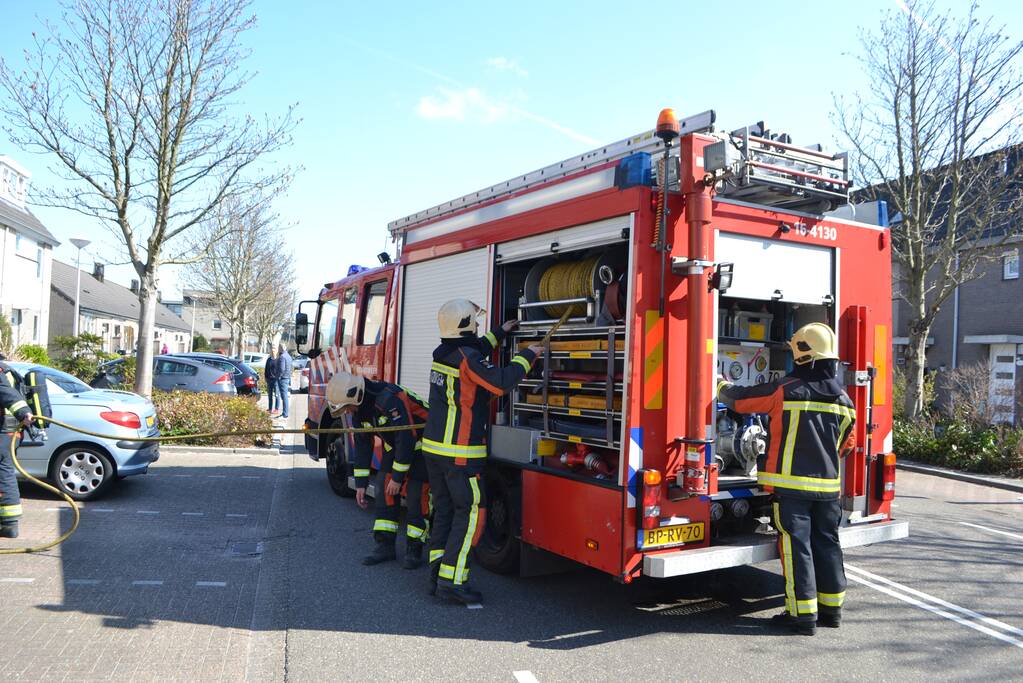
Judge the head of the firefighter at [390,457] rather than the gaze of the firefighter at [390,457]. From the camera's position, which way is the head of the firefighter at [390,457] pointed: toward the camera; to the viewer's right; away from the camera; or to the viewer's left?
to the viewer's left

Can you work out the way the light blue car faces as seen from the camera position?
facing away from the viewer and to the left of the viewer

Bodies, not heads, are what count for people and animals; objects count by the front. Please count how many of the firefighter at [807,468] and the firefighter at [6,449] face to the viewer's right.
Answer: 1

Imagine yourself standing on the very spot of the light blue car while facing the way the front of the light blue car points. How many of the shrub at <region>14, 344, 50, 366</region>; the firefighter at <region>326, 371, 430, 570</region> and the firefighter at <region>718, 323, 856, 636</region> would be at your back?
2

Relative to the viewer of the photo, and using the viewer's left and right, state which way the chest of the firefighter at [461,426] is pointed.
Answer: facing away from the viewer and to the right of the viewer

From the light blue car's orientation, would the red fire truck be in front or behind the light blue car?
behind

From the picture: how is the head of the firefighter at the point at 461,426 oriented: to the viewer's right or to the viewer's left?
to the viewer's right

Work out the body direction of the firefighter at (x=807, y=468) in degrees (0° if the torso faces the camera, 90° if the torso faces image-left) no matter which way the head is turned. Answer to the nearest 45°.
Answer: approximately 135°

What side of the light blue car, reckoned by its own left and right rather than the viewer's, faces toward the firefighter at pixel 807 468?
back

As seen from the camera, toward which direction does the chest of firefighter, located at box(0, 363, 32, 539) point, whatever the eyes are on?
to the viewer's right

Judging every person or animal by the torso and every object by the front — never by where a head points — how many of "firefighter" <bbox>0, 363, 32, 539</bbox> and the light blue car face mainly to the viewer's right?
1

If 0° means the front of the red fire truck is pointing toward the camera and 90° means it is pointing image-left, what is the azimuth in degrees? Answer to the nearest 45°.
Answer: approximately 135°

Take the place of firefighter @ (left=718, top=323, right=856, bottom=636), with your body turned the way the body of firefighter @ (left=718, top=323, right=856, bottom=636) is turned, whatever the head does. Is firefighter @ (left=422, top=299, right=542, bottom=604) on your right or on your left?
on your left
